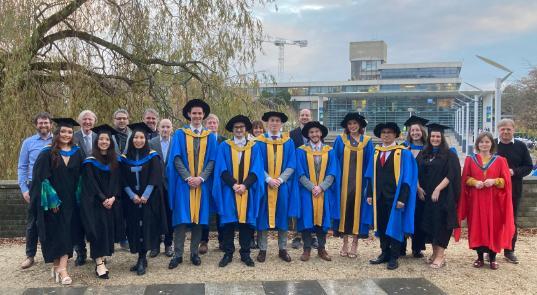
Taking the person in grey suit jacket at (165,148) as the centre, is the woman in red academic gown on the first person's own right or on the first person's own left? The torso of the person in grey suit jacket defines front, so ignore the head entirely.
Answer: on the first person's own left

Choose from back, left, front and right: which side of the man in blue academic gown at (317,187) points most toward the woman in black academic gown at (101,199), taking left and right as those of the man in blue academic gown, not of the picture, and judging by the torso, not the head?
right

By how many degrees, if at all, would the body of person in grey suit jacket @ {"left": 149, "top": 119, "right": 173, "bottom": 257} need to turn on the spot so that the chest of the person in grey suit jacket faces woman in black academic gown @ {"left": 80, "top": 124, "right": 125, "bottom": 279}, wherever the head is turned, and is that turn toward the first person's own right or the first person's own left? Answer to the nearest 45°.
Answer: approximately 45° to the first person's own right

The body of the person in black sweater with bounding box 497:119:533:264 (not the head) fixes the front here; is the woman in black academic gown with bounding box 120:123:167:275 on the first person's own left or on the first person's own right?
on the first person's own right

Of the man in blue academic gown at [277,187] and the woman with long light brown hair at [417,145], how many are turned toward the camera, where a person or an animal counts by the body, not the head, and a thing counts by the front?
2
